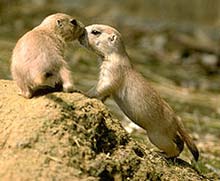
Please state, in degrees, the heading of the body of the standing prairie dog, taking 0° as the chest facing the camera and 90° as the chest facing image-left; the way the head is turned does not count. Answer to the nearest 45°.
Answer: approximately 90°

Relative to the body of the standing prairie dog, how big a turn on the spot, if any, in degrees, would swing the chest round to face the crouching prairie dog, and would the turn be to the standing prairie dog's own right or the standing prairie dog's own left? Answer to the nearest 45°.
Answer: approximately 45° to the standing prairie dog's own left
